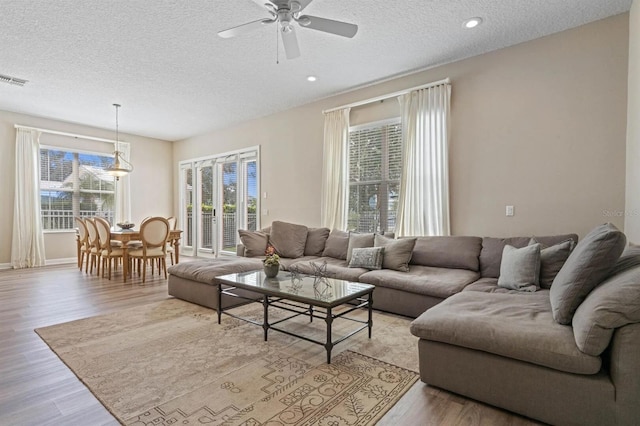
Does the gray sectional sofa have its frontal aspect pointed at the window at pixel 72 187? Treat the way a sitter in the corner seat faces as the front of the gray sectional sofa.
no

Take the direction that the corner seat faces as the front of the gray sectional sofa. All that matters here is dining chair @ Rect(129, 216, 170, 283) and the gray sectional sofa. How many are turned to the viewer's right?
0

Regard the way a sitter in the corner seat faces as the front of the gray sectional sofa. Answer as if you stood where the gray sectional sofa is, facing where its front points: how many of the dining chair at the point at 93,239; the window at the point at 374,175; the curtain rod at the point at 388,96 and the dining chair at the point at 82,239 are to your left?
0

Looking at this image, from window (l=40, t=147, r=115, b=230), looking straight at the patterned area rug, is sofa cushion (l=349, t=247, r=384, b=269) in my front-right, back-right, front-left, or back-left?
front-left

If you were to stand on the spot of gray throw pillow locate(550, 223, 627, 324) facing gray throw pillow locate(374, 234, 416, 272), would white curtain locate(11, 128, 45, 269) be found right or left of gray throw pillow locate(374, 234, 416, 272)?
left

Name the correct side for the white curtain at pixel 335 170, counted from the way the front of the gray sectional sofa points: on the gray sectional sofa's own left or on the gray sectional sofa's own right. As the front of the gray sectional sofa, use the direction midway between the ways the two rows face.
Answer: on the gray sectional sofa's own right

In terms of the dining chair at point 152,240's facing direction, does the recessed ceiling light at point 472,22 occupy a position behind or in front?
behind

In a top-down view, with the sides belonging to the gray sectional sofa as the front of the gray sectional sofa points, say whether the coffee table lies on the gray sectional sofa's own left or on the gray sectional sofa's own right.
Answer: on the gray sectional sofa's own right

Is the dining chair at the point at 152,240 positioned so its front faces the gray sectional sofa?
no

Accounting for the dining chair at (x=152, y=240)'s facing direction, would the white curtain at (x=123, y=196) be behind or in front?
in front

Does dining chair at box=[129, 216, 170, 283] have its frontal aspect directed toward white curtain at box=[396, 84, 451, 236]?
no

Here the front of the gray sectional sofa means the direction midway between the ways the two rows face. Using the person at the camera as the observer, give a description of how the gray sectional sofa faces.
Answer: facing the viewer and to the left of the viewer

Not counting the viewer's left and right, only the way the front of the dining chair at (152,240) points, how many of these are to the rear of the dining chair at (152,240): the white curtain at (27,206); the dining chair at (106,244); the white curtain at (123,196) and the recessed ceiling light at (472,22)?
1

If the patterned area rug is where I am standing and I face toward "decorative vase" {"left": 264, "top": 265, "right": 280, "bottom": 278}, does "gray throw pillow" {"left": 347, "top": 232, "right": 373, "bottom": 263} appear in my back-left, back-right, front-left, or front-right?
front-right

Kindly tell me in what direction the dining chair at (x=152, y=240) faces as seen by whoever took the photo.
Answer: facing away from the viewer and to the left of the viewer
